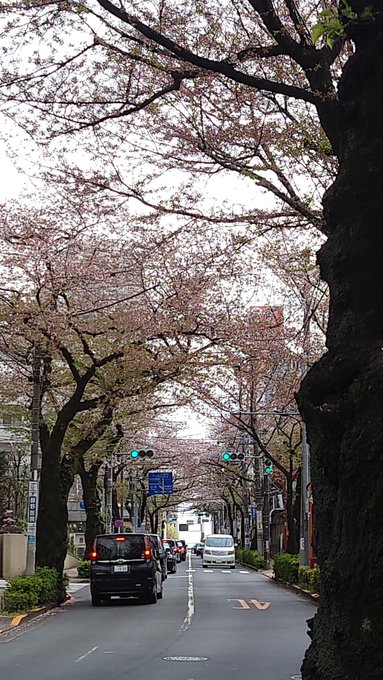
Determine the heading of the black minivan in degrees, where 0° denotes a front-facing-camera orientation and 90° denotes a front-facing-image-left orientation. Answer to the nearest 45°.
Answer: approximately 180°

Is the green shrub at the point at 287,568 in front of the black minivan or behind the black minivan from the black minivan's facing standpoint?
in front

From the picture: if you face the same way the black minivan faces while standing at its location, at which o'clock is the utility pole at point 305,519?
The utility pole is roughly at 2 o'clock from the black minivan.

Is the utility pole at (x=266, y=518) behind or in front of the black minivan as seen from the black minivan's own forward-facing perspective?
in front

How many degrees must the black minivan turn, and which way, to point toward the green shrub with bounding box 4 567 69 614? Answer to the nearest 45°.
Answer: approximately 135° to its left

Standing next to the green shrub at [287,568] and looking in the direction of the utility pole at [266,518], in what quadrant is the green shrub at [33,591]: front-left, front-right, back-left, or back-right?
back-left

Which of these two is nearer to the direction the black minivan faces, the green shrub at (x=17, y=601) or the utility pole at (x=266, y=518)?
the utility pole

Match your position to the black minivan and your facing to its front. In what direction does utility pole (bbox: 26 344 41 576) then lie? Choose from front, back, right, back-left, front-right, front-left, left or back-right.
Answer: front-left

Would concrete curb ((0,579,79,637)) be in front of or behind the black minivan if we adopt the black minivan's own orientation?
behind

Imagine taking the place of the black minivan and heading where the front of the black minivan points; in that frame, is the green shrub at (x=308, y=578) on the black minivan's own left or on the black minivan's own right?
on the black minivan's own right
